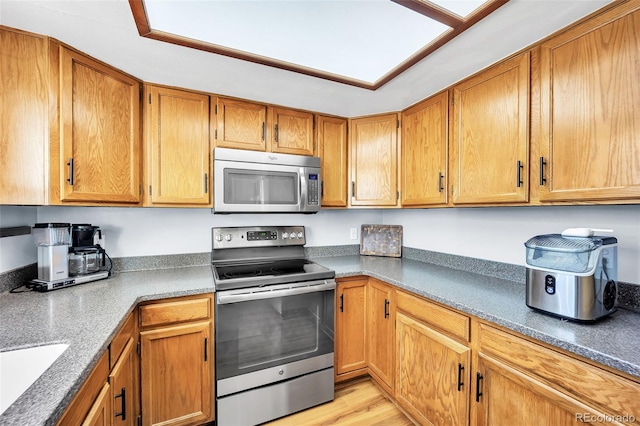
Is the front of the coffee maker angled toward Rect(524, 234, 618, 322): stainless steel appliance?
yes

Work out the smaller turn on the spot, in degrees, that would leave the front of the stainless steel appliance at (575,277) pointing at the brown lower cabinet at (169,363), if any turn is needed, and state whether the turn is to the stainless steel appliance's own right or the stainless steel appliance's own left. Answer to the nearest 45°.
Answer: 0° — it already faces it

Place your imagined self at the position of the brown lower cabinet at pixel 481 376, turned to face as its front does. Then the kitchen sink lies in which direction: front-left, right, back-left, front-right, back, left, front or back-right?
front

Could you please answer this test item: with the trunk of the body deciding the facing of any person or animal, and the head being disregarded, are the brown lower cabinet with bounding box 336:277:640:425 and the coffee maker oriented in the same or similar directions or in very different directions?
very different directions

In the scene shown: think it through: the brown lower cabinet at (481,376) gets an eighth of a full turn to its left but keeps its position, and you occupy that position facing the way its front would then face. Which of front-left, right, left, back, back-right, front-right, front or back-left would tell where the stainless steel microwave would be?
right

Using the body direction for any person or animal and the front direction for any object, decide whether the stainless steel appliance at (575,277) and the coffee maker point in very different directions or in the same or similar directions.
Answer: very different directions

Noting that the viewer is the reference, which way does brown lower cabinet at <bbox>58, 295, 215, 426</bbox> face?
facing the viewer and to the right of the viewer

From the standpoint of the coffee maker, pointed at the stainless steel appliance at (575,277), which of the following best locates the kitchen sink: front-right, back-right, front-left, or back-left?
front-right

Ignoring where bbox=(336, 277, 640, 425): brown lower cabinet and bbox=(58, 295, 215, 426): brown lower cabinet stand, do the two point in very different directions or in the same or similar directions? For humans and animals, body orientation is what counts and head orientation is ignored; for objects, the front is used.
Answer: very different directions

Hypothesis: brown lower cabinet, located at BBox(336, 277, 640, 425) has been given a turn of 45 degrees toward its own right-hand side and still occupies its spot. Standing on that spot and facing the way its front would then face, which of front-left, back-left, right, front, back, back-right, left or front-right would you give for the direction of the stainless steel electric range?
front

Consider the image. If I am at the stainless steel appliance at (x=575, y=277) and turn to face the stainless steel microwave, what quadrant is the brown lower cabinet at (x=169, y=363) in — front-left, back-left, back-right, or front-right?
front-left
